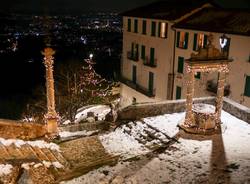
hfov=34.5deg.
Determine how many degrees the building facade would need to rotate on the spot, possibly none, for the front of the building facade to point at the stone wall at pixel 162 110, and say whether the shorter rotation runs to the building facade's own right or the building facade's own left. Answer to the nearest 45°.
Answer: approximately 45° to the building facade's own left

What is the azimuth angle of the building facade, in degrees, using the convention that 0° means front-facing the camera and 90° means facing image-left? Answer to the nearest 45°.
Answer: approximately 45°

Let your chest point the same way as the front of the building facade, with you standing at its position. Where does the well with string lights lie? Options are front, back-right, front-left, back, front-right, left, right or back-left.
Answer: front-left

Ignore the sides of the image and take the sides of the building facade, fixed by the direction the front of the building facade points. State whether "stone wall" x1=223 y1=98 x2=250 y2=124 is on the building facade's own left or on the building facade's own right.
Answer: on the building facade's own left

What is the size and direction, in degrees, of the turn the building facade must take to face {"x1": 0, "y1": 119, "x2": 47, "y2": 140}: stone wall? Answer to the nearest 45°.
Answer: approximately 45° to its left

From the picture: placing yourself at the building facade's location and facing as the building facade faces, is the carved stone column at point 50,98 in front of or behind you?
in front
